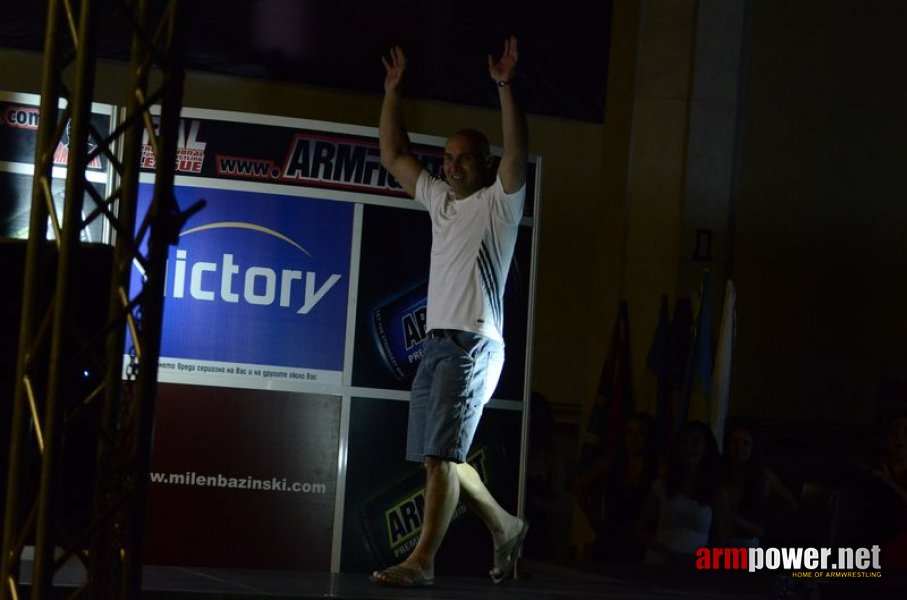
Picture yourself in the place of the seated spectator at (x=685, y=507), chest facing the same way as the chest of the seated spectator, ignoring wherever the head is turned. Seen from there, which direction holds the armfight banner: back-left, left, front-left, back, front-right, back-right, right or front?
front-right

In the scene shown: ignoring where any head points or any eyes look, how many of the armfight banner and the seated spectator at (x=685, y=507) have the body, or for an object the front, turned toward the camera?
2

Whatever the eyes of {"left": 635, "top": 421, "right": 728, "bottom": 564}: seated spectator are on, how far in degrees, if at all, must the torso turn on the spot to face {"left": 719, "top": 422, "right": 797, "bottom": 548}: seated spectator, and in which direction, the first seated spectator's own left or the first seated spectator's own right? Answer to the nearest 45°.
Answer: approximately 135° to the first seated spectator's own left

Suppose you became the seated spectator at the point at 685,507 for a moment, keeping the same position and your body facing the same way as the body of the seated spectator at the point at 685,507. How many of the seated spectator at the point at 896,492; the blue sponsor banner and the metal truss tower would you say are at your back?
0

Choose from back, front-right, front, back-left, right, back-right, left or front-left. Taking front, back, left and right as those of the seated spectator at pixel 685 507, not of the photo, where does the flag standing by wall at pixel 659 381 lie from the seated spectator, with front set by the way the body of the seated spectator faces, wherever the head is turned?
back

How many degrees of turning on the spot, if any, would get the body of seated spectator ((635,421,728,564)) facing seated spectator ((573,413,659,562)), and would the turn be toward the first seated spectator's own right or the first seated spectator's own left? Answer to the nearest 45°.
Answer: approximately 135° to the first seated spectator's own right

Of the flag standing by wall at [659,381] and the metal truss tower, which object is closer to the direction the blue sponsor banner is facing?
the metal truss tower

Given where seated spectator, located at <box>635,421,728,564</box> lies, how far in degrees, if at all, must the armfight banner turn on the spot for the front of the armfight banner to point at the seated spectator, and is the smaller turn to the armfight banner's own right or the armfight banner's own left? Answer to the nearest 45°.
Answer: approximately 135° to the armfight banner's own left

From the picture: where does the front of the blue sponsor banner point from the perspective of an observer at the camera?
facing the viewer

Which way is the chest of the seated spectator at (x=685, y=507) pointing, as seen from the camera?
toward the camera

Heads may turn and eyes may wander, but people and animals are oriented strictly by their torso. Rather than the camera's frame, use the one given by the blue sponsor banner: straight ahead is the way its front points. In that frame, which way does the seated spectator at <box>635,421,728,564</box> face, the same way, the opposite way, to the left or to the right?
the same way

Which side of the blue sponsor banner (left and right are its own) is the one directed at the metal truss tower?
front

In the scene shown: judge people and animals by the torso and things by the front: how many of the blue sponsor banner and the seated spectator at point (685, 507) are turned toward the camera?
2

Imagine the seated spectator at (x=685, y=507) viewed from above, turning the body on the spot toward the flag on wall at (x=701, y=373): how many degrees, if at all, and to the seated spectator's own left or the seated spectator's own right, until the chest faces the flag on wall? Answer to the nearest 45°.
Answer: approximately 180°

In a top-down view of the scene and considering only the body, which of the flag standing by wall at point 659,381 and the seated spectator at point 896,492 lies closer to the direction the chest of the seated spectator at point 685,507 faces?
the seated spectator

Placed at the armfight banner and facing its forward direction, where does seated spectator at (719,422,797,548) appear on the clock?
The seated spectator is roughly at 8 o'clock from the armfight banner.

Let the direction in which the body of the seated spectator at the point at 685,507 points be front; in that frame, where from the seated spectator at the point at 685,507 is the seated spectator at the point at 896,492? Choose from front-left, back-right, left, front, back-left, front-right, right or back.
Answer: front-left
